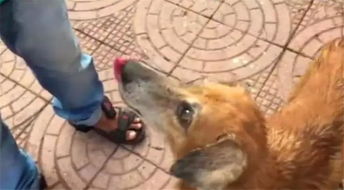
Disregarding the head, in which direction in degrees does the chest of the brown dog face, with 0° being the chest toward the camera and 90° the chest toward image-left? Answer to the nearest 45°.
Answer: approximately 90°
